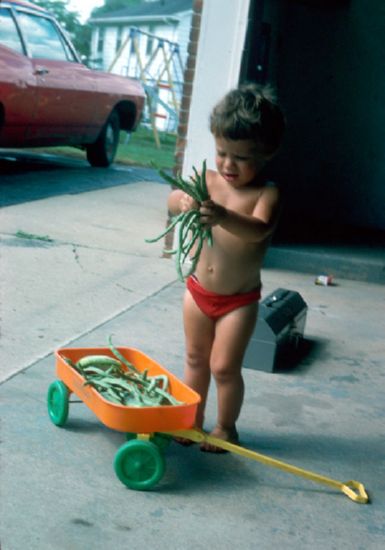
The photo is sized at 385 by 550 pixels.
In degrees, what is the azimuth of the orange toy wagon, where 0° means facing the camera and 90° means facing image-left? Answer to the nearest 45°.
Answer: approximately 315°

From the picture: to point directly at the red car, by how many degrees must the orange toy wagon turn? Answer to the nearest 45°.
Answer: approximately 135° to its left

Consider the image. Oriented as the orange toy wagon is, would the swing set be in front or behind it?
behind

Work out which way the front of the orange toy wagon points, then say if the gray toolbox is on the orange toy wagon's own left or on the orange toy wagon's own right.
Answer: on the orange toy wagon's own left

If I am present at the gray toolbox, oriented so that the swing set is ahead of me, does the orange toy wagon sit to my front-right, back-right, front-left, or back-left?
back-left
